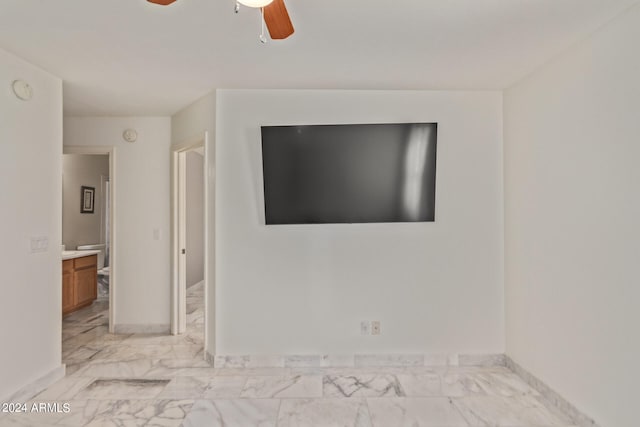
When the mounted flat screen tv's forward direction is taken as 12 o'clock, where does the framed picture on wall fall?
The framed picture on wall is roughly at 4 o'clock from the mounted flat screen tv.

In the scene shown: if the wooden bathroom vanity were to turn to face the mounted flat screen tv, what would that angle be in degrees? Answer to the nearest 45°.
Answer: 0° — it already faces it

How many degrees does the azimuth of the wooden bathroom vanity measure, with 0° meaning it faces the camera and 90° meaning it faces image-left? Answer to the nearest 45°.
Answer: approximately 315°

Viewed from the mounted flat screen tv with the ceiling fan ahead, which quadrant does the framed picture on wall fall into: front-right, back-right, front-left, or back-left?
back-right

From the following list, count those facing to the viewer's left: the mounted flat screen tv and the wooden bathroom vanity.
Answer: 0

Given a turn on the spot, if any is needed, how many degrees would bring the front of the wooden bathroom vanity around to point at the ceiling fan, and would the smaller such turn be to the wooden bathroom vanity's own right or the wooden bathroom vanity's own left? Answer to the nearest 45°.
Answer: approximately 45° to the wooden bathroom vanity's own right

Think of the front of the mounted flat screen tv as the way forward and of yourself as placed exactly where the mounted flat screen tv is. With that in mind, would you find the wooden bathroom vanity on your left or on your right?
on your right

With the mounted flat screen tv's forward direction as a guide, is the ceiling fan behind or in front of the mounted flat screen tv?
in front

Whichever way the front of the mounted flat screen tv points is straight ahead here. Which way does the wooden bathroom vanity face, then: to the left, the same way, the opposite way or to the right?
to the left

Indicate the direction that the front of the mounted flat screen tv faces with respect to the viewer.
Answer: facing the viewer

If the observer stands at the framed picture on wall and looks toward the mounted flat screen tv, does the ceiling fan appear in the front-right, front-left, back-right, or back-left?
front-right
